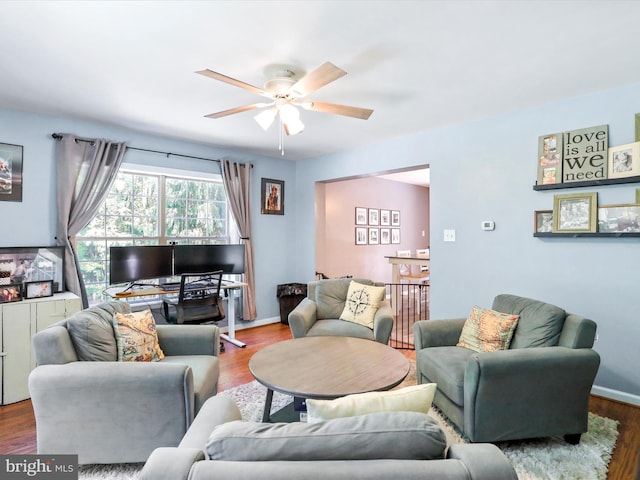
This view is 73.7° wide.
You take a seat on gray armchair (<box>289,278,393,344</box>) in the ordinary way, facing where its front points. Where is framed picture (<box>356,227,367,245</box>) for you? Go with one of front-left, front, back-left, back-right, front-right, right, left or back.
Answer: back

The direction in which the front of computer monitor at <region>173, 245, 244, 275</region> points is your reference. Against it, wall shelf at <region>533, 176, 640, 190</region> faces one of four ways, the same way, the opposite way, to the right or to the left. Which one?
to the right

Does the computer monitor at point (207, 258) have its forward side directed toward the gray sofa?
yes

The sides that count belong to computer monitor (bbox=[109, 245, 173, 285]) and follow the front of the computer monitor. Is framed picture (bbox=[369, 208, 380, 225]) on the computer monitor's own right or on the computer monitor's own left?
on the computer monitor's own left

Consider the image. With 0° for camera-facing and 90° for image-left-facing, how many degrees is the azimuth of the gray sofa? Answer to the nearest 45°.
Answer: approximately 180°

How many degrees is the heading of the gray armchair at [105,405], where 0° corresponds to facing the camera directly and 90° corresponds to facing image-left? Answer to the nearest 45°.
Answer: approximately 270°

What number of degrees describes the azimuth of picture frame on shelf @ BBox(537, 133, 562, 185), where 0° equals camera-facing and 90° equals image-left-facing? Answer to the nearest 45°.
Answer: approximately 45°

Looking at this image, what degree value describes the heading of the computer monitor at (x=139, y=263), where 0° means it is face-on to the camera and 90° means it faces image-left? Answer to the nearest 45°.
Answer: approximately 315°

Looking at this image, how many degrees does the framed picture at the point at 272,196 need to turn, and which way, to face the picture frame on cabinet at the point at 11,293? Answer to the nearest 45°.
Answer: approximately 90° to its right

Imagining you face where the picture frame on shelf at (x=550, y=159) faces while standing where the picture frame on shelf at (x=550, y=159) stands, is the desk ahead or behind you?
ahead
